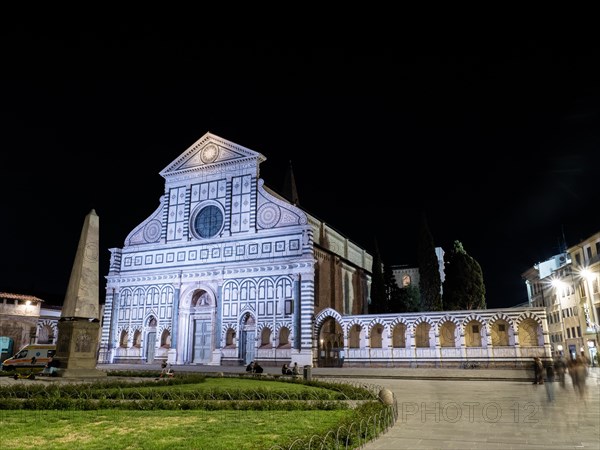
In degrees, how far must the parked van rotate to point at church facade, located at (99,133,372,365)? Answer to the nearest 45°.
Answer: approximately 135° to its right

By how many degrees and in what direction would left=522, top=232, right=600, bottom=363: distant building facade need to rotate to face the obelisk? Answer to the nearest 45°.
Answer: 0° — it already faces it

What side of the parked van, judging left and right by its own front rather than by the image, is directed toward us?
left

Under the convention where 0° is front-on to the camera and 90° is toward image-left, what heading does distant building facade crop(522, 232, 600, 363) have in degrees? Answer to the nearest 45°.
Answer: approximately 45°

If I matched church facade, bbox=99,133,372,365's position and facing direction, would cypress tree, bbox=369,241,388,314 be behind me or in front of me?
behind

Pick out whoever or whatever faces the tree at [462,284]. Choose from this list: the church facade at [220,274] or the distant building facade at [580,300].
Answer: the distant building facade

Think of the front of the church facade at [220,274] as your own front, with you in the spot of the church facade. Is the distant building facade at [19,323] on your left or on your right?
on your right

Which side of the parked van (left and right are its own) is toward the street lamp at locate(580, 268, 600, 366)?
back

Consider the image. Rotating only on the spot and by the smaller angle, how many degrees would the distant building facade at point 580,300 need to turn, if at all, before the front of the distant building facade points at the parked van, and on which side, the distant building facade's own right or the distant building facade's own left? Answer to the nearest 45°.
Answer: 0° — it already faces it
